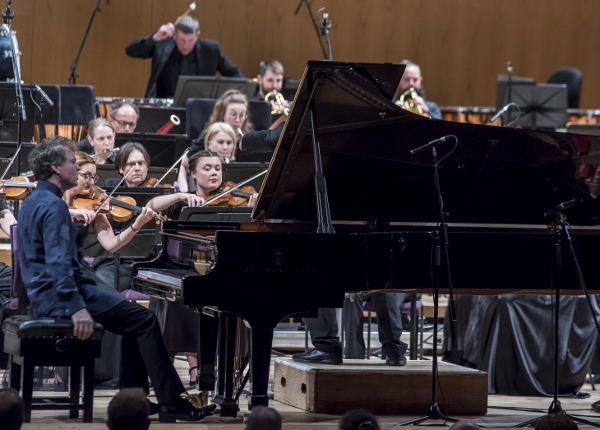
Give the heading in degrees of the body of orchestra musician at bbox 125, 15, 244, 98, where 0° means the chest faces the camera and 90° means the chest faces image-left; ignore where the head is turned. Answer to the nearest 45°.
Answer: approximately 0°

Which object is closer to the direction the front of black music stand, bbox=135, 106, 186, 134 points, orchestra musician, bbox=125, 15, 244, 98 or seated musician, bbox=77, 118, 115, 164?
the orchestra musician

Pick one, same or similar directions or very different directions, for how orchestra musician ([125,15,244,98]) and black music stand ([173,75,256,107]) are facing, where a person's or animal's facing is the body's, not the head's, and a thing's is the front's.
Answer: very different directions

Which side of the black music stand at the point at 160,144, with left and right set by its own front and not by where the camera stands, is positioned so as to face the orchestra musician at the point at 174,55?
front

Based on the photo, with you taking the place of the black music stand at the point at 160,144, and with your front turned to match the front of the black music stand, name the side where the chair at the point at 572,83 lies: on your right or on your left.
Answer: on your right

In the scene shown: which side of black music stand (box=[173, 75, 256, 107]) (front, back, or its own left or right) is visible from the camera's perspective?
back

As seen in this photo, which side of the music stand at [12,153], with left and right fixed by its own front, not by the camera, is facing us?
back

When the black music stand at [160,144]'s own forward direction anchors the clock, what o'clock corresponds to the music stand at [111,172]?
The music stand is roughly at 7 o'clock from the black music stand.

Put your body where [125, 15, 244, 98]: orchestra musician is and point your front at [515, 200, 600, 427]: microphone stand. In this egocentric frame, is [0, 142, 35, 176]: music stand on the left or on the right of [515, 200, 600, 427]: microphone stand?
right

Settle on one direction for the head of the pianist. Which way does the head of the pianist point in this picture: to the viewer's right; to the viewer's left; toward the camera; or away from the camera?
to the viewer's right

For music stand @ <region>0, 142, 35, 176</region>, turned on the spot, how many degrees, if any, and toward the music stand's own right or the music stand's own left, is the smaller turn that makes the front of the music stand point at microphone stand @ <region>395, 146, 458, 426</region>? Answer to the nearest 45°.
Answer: approximately 135° to the music stand's own right

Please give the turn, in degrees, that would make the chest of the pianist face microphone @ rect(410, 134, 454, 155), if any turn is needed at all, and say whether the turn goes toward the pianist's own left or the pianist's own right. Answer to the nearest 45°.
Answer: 0° — they already face it

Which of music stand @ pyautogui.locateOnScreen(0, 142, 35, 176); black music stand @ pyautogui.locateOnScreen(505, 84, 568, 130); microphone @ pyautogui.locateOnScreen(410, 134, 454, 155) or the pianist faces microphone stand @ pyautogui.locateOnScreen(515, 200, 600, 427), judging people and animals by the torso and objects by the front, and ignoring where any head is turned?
the pianist

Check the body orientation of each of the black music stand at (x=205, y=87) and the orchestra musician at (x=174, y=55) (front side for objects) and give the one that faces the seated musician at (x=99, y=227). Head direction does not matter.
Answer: the orchestra musician

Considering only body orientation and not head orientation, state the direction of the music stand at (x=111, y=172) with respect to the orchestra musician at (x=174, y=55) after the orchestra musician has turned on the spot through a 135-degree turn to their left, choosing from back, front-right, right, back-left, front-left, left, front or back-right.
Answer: back-right

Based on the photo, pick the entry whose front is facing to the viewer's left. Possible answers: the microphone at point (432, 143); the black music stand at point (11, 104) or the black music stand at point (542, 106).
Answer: the microphone
